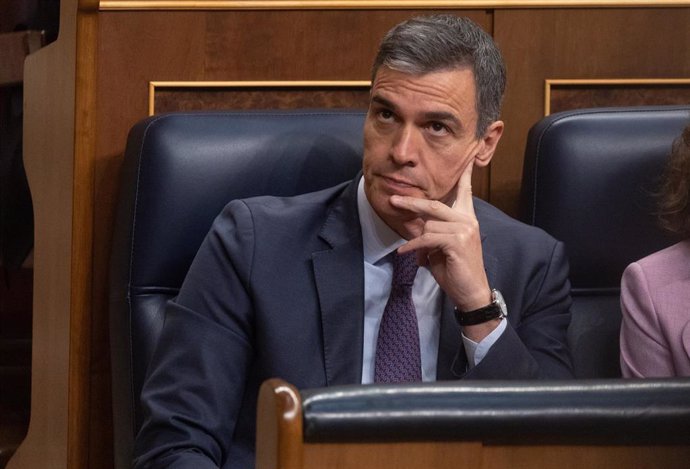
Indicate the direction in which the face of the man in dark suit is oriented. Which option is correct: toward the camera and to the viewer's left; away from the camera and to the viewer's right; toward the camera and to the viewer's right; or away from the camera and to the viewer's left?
toward the camera and to the viewer's left

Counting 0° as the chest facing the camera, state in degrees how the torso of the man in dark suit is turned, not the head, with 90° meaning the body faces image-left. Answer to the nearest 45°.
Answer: approximately 0°
